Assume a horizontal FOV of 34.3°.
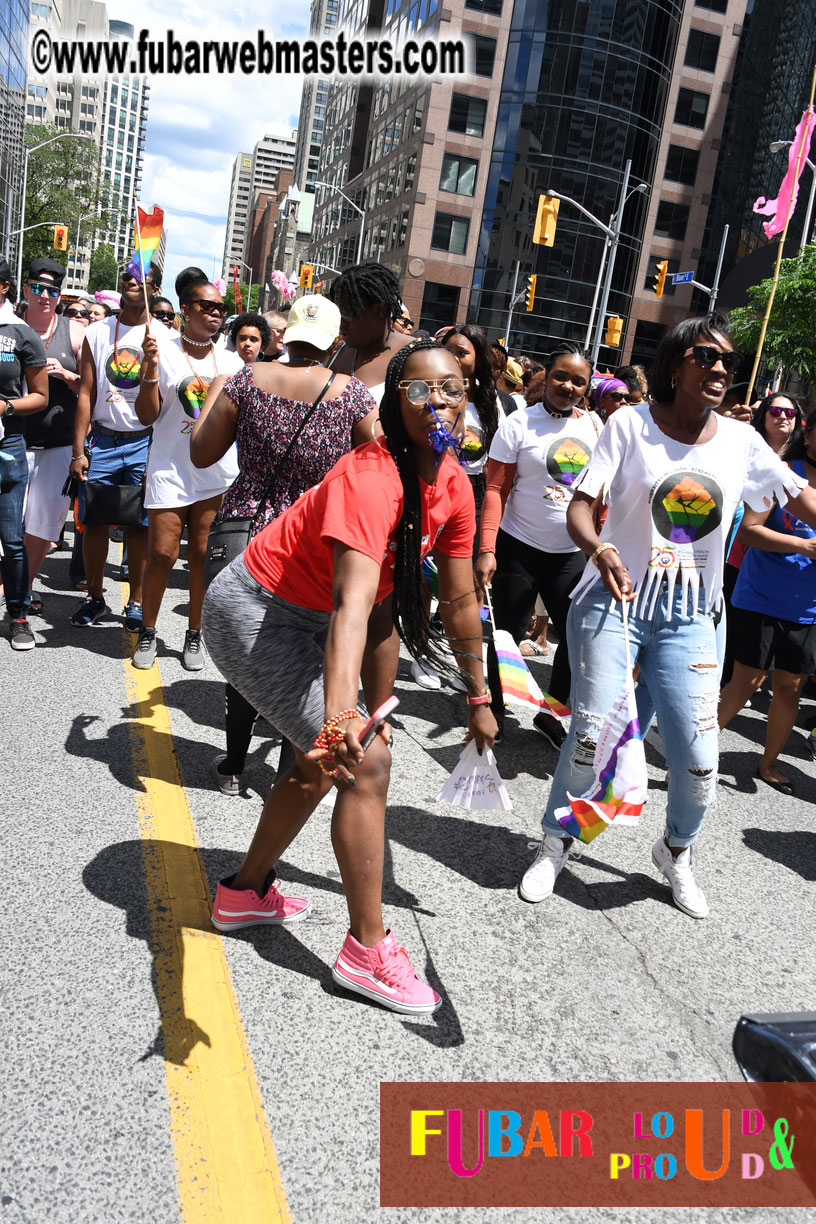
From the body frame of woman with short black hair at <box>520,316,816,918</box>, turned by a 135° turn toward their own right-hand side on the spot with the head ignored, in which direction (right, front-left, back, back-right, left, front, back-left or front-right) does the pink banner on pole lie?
front-right

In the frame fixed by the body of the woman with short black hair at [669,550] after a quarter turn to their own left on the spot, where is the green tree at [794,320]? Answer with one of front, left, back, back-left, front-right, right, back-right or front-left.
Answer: left

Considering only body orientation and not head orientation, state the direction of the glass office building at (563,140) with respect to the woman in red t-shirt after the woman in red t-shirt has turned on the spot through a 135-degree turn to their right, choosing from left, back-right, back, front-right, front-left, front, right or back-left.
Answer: right

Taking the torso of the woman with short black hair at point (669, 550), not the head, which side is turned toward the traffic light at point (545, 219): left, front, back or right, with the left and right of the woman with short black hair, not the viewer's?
back

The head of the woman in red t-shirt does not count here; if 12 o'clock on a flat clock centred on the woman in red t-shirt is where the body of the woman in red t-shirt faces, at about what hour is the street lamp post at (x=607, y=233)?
The street lamp post is roughly at 8 o'clock from the woman in red t-shirt.

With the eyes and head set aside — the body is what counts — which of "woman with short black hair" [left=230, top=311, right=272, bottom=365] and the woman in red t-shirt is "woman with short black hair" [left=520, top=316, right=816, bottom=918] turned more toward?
the woman in red t-shirt

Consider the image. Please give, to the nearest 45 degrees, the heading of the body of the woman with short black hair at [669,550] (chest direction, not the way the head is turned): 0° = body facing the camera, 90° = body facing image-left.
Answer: approximately 0°

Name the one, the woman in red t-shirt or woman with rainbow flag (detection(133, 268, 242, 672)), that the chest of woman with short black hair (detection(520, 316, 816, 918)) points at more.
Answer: the woman in red t-shirt

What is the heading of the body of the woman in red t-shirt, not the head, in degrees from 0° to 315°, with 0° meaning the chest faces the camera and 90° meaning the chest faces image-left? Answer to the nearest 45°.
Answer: approximately 315°

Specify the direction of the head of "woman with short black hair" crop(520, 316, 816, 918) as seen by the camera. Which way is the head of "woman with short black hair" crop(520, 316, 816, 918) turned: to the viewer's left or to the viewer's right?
to the viewer's right

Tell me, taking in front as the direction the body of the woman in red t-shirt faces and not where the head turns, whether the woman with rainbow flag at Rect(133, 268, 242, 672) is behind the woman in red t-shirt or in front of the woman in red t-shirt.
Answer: behind

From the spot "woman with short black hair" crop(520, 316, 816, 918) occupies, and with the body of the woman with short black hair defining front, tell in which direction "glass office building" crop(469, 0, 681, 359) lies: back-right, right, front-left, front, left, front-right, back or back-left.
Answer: back

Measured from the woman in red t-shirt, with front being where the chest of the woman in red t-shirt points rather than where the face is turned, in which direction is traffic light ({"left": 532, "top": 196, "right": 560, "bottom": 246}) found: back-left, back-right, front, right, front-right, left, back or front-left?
back-left
